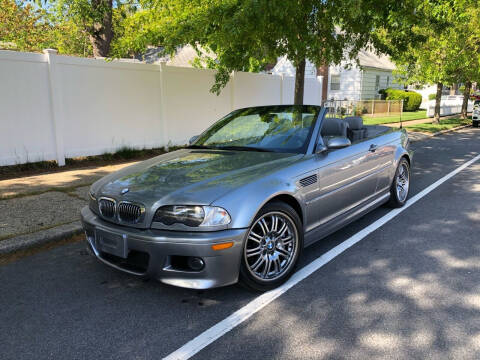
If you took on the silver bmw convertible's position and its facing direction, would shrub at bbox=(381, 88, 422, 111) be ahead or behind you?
behind

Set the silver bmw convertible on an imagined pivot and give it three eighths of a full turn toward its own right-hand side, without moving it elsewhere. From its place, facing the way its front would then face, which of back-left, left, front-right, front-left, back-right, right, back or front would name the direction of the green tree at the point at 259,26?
front

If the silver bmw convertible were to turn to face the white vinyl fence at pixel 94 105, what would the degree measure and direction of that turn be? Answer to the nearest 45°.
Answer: approximately 90° to its right

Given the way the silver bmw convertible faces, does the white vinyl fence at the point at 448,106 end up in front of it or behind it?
behind

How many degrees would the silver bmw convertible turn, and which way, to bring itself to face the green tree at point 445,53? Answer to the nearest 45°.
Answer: approximately 180°

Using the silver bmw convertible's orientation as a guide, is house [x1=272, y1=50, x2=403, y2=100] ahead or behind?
behind

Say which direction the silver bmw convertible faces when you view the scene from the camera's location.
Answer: facing the viewer and to the left of the viewer
